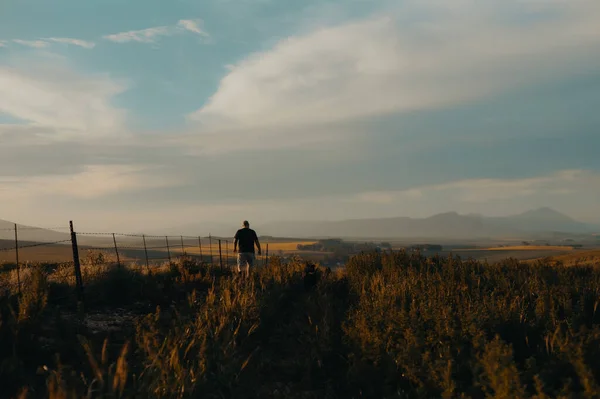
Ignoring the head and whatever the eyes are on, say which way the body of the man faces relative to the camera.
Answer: away from the camera
